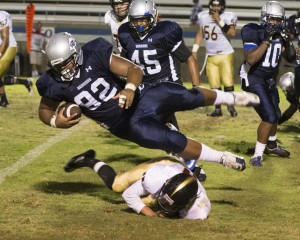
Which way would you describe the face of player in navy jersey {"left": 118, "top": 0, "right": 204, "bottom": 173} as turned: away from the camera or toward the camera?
toward the camera

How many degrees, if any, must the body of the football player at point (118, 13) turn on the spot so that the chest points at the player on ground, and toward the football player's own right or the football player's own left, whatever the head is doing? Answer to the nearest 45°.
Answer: approximately 45° to the football player's own right

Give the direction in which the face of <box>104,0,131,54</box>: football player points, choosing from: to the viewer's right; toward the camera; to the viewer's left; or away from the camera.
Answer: toward the camera

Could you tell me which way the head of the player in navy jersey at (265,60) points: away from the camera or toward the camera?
toward the camera

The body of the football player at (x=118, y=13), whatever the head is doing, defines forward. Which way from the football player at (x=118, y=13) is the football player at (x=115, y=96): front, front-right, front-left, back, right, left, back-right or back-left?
front-right

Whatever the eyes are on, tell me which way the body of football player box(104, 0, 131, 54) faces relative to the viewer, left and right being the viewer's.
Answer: facing the viewer and to the right of the viewer
